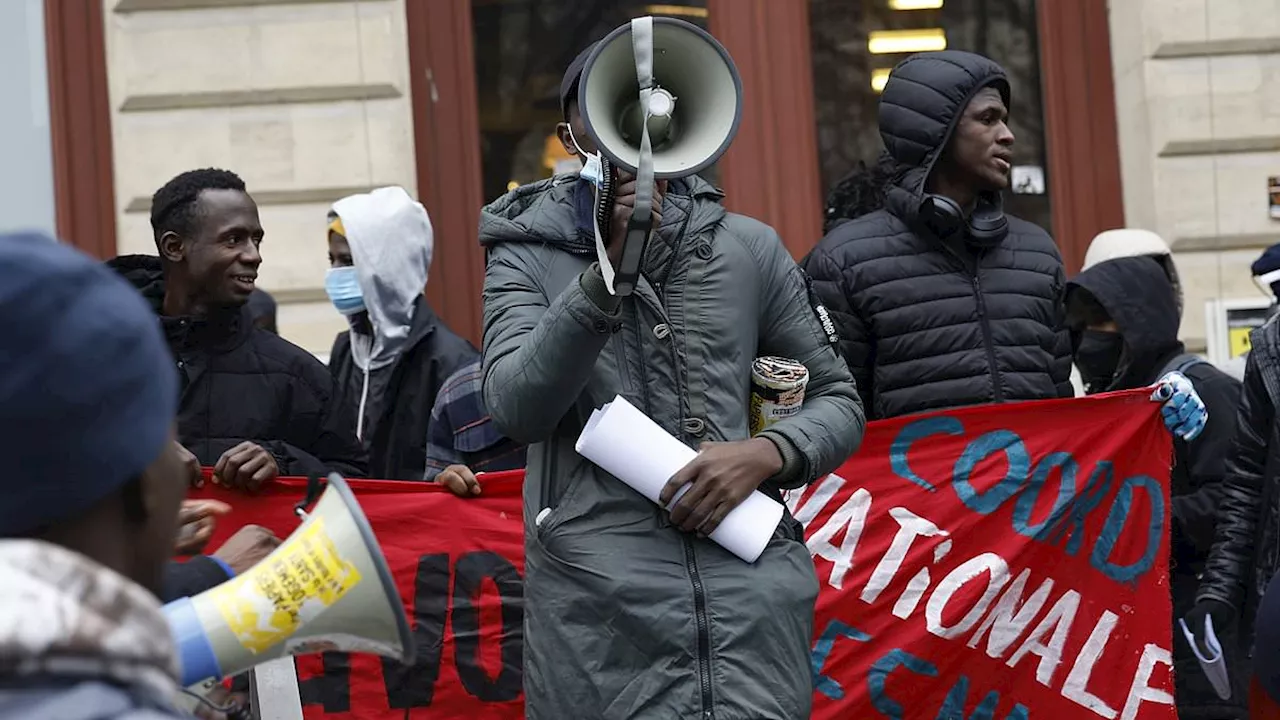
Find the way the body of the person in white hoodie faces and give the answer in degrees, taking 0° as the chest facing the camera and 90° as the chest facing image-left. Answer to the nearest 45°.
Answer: approximately 45°

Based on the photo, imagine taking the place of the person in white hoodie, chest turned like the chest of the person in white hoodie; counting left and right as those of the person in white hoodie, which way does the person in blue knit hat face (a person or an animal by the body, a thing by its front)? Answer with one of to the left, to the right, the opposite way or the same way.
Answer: the opposite way

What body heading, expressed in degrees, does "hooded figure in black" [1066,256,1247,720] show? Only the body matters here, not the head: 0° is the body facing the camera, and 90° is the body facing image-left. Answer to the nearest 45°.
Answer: approximately 45°

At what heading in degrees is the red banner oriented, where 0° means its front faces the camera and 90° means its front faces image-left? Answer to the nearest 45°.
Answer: approximately 0°

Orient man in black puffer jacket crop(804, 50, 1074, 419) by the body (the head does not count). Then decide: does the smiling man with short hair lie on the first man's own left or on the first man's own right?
on the first man's own right

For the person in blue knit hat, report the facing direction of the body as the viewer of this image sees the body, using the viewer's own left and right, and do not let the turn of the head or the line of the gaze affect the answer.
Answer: facing away from the viewer and to the right of the viewer

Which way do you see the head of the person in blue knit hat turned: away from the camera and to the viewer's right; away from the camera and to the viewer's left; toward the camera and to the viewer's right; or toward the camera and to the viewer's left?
away from the camera and to the viewer's right

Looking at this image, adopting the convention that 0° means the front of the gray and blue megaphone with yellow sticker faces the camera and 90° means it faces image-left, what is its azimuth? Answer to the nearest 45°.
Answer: approximately 270°

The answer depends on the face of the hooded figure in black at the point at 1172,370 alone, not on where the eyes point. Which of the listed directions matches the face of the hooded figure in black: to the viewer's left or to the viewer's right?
to the viewer's left
